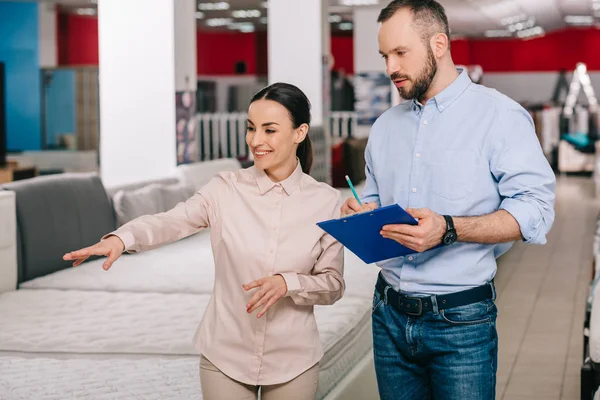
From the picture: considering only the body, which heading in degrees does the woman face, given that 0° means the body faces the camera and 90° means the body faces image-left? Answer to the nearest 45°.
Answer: approximately 0°

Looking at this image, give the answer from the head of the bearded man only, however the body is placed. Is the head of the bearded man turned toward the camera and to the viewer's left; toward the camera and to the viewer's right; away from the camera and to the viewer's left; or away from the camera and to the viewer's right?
toward the camera and to the viewer's left

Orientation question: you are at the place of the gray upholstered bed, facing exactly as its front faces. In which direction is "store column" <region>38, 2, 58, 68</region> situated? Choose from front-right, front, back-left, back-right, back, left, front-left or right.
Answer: back-left

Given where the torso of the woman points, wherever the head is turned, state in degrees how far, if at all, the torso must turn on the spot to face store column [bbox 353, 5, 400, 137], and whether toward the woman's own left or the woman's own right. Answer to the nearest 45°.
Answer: approximately 180°

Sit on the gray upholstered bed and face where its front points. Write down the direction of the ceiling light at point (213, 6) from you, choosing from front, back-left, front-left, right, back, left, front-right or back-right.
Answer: back-left

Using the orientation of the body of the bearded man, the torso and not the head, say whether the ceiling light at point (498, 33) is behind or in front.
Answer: behind

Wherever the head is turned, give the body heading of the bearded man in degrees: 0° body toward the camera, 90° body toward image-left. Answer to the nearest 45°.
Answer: approximately 45°

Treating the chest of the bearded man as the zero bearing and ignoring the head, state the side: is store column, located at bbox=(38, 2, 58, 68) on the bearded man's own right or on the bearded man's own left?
on the bearded man's own right
